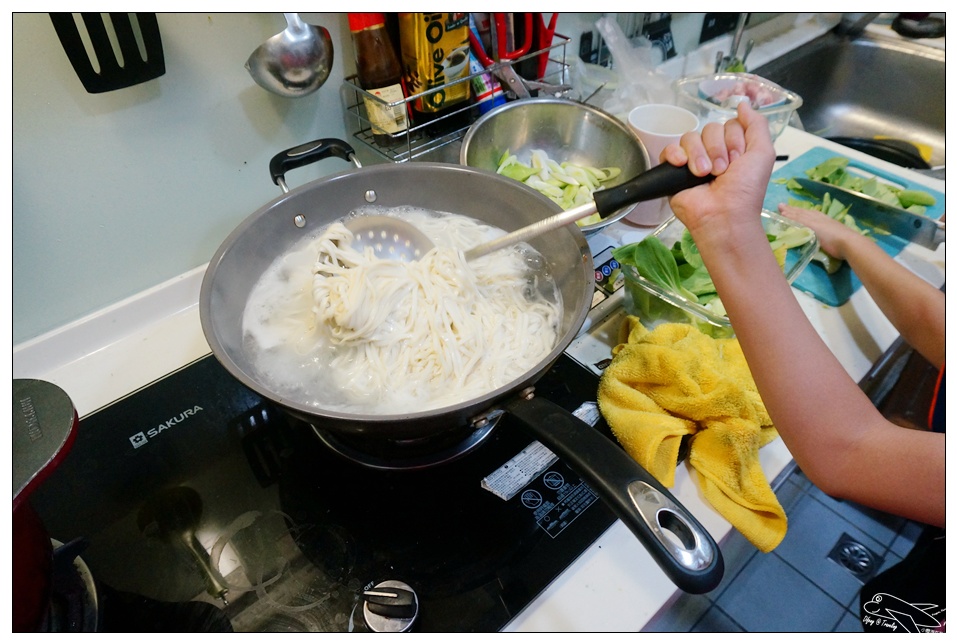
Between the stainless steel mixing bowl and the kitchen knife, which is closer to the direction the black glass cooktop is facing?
the kitchen knife

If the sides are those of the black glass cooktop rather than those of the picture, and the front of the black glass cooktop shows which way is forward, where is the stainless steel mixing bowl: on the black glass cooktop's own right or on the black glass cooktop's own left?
on the black glass cooktop's own left

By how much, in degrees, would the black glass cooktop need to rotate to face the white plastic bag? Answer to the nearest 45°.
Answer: approximately 90° to its left

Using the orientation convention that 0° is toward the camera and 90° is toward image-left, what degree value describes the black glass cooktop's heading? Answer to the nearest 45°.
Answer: approximately 315°

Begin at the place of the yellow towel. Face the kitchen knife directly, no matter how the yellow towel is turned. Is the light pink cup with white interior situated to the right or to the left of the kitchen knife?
left
